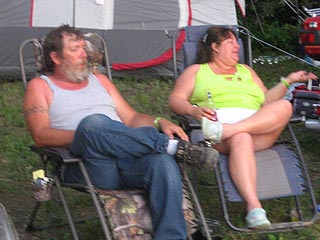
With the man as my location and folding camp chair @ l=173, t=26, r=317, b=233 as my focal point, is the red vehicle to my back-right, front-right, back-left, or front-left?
front-left

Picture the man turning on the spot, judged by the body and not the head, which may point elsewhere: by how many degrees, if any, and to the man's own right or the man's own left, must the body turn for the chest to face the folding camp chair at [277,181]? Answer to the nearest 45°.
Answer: approximately 45° to the man's own left

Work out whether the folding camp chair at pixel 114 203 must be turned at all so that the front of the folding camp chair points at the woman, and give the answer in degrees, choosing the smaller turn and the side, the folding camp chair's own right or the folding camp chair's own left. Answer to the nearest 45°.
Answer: approximately 90° to the folding camp chair's own left

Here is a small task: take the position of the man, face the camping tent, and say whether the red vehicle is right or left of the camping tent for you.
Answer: right

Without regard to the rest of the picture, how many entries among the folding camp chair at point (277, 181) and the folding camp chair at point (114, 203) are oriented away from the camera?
0

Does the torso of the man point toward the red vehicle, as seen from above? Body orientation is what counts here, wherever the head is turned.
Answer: no

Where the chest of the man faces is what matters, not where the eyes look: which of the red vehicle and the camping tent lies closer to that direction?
the red vehicle

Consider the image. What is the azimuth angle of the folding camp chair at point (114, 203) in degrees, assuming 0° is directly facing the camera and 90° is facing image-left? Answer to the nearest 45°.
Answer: approximately 315°

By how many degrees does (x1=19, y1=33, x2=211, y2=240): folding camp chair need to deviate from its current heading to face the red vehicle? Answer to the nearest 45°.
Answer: approximately 90° to its left

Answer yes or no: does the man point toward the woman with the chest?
no

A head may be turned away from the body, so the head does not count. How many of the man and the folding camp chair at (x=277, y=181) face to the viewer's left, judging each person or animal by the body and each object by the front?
0

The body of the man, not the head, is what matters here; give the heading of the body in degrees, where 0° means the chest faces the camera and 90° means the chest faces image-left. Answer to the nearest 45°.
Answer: approximately 315°

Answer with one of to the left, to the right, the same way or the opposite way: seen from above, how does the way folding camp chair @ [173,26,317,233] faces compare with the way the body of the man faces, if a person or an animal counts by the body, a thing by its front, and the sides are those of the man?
the same way

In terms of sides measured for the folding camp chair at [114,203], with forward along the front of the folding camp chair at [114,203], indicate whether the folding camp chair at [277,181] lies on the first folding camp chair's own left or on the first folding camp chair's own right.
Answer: on the first folding camp chair's own left

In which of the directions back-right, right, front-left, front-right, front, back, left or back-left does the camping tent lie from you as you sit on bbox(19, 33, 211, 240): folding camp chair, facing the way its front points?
back-left

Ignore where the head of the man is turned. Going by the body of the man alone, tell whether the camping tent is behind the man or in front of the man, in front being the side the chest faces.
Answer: behind

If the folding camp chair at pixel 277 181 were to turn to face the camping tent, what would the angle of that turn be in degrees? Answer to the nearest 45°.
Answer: approximately 180°
